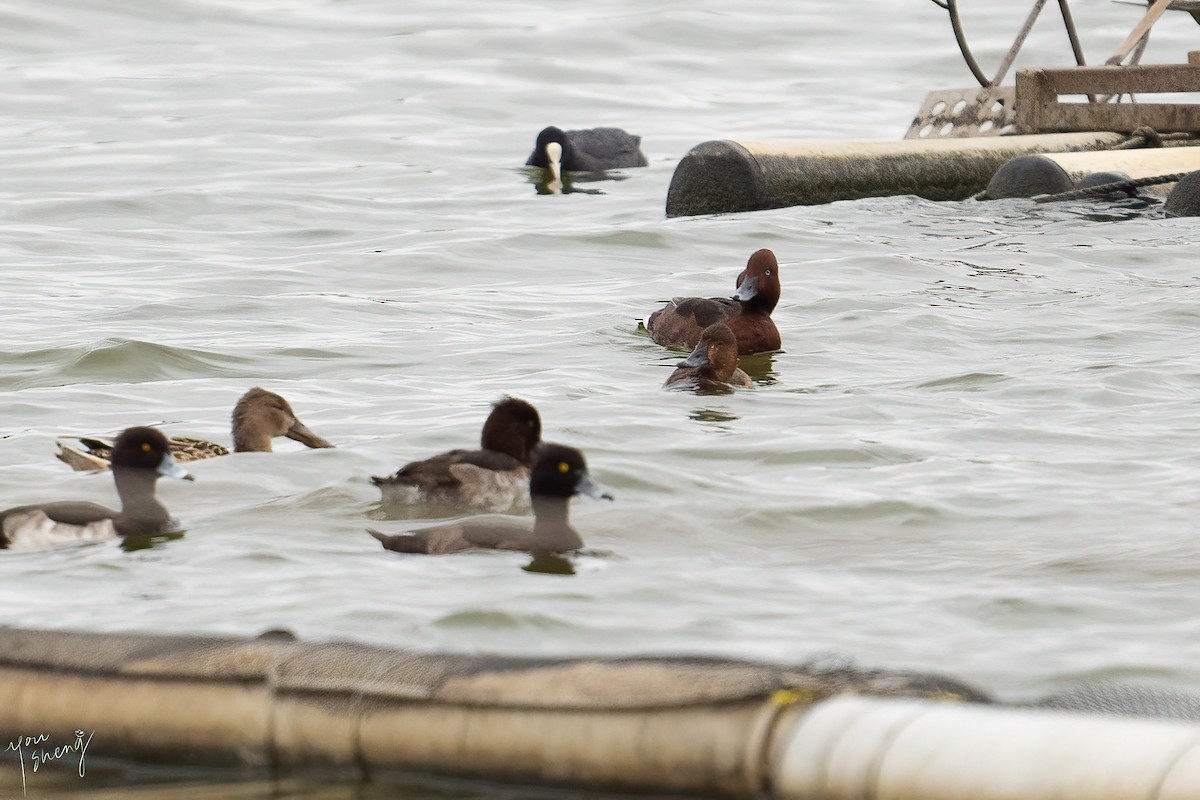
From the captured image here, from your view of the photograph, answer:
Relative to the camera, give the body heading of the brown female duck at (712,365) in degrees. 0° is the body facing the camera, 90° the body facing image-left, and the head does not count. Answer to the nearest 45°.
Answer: approximately 45°

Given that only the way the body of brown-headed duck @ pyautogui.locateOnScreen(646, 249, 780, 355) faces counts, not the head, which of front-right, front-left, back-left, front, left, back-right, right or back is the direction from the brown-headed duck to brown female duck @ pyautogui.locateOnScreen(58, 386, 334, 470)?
back-right

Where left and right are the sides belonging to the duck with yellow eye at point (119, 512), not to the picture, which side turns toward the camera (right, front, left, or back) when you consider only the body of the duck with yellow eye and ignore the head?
right

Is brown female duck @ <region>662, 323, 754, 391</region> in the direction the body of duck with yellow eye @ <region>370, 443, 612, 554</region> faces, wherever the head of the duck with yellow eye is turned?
no

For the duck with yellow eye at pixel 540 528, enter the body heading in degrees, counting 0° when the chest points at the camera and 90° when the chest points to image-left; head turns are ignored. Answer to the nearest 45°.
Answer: approximately 270°

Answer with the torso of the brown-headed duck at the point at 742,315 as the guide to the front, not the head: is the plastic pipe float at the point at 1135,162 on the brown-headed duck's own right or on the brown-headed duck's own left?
on the brown-headed duck's own left

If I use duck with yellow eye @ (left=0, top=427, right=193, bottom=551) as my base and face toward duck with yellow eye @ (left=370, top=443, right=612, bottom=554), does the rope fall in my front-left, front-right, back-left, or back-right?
front-left

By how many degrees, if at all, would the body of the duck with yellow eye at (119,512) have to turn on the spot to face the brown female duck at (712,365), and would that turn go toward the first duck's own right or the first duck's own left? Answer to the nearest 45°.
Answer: approximately 45° to the first duck's own left

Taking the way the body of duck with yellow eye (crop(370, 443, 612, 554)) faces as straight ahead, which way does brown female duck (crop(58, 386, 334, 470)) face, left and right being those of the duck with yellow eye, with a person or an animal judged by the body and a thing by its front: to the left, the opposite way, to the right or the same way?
the same way

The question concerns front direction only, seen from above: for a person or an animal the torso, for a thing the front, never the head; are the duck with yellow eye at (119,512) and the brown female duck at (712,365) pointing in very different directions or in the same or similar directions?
very different directions

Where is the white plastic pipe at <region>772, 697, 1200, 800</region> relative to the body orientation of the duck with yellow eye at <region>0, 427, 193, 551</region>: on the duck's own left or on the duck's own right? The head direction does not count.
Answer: on the duck's own right

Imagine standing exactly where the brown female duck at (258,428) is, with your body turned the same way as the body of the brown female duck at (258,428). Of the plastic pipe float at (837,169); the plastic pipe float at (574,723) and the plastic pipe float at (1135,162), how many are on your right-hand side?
1

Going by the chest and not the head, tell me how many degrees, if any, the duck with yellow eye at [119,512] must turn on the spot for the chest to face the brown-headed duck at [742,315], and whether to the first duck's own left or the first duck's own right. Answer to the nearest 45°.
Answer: approximately 45° to the first duck's own left

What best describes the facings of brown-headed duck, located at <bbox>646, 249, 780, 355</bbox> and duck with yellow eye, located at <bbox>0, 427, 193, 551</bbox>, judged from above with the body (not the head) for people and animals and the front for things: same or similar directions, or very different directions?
same or similar directions

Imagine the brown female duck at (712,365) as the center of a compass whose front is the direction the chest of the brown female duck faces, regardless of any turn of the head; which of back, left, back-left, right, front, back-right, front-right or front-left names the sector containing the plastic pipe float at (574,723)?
front-left

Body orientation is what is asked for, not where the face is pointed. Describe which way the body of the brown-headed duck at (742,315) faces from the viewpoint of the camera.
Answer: to the viewer's right

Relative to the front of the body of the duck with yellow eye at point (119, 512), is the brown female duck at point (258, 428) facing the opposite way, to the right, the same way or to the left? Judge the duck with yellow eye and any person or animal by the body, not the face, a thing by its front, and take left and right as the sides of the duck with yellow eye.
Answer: the same way

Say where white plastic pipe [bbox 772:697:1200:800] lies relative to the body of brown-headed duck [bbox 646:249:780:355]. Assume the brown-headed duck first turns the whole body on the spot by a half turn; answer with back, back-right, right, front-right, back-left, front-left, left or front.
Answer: left

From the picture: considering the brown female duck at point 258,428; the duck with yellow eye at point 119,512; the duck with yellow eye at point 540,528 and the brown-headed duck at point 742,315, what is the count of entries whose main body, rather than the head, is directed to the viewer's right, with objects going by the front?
4

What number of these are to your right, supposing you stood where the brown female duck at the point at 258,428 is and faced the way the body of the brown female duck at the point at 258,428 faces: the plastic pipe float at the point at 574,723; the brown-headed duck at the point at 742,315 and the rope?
1

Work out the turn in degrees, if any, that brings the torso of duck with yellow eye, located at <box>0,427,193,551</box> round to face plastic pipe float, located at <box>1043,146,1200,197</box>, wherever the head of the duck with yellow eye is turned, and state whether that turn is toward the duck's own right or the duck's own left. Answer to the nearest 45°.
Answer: approximately 45° to the duck's own left

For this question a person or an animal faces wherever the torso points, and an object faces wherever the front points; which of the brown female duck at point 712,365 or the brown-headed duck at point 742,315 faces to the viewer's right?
the brown-headed duck
